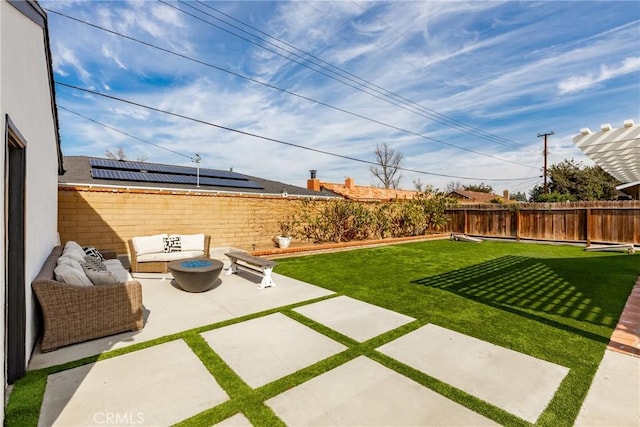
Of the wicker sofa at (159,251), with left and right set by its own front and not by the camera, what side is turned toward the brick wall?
back

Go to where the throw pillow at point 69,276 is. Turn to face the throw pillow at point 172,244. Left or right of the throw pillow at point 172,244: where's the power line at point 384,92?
right

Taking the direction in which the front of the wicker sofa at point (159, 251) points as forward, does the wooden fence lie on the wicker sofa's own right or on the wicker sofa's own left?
on the wicker sofa's own left

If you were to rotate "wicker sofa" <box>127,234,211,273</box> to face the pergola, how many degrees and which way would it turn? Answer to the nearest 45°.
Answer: approximately 45° to its left

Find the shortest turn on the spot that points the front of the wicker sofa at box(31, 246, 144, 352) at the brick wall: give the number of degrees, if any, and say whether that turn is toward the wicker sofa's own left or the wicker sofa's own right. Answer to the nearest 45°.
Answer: approximately 90° to the wicker sofa's own left

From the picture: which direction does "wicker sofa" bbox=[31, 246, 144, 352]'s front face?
to the viewer's right

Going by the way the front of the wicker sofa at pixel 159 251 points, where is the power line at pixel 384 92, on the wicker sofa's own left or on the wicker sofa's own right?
on the wicker sofa's own left

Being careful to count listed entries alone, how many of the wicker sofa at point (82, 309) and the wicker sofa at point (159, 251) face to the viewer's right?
1

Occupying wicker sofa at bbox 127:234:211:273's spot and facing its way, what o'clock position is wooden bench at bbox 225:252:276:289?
The wooden bench is roughly at 11 o'clock from the wicker sofa.

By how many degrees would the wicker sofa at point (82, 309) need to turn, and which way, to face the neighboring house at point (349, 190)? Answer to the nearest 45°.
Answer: approximately 45° to its left

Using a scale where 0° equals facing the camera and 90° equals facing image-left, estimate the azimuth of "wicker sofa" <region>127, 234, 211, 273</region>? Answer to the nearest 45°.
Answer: approximately 0°

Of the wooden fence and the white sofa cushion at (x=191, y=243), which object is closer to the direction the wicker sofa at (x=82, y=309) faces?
the wooden fence

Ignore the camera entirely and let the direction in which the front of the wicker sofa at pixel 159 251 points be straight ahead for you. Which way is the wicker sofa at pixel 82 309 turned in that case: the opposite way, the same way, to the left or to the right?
to the left
